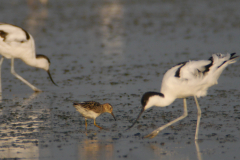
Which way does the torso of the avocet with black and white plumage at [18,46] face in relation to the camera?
to the viewer's right

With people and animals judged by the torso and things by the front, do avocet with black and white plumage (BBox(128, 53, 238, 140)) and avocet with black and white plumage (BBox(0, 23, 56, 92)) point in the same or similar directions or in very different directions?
very different directions

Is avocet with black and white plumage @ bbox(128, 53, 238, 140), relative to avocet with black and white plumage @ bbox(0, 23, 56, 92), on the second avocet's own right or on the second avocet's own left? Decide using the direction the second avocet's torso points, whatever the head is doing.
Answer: on the second avocet's own right

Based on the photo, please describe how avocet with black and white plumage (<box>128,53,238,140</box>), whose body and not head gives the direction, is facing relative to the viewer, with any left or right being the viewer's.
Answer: facing to the left of the viewer

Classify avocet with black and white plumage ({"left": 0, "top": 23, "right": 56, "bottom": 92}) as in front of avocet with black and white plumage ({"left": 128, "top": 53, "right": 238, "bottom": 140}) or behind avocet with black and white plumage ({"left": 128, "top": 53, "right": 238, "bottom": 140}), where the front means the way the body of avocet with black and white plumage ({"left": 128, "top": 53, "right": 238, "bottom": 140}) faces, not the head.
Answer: in front

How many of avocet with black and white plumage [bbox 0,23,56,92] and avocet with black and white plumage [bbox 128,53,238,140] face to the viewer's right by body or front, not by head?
1

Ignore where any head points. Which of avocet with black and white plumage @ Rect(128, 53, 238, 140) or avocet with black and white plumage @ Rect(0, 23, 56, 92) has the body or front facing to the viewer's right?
avocet with black and white plumage @ Rect(0, 23, 56, 92)
